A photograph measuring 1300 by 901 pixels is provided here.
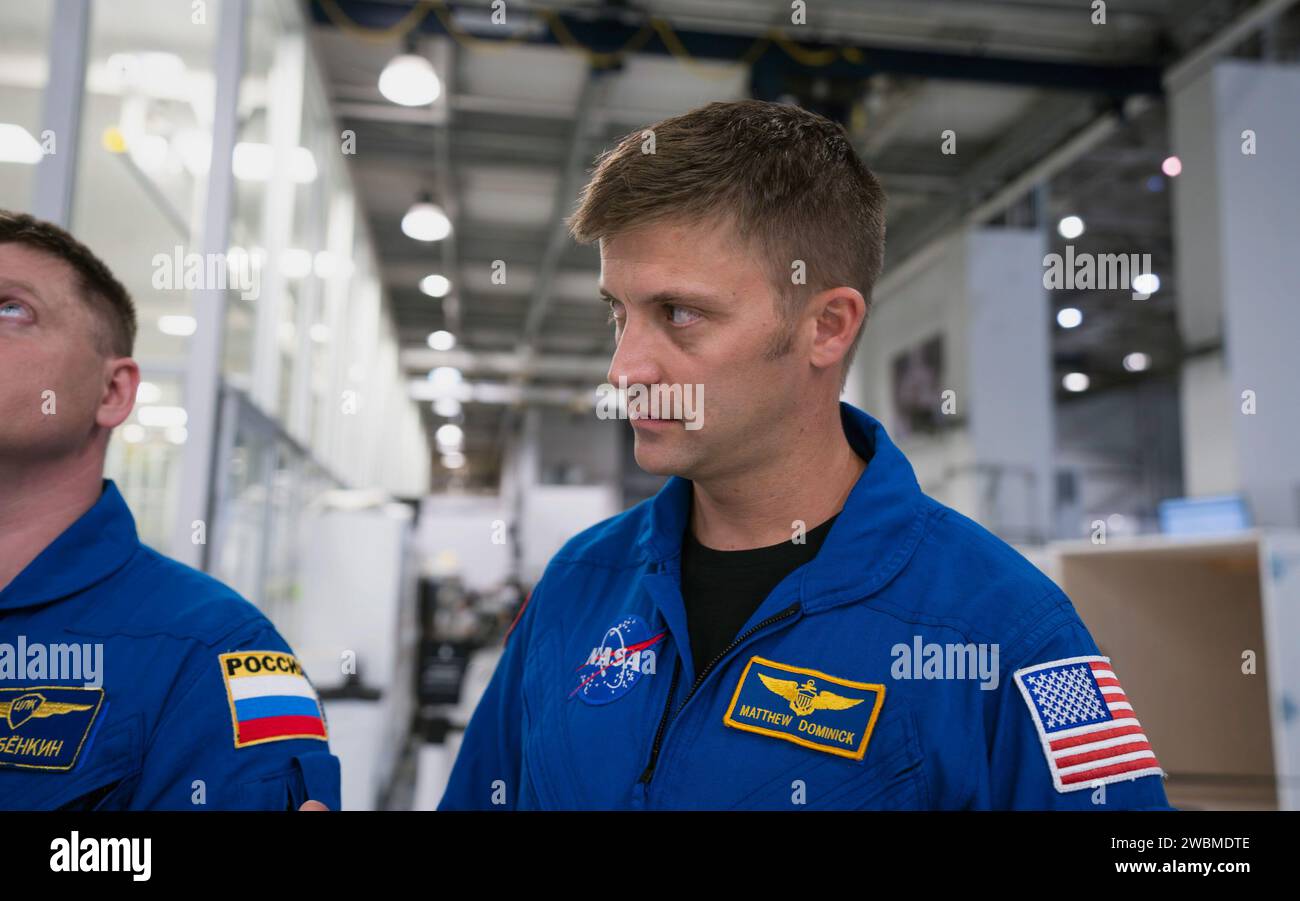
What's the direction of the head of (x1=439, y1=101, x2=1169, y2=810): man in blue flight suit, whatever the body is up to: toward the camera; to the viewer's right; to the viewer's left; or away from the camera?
to the viewer's left

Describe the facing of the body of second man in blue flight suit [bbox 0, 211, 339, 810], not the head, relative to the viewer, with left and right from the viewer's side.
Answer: facing the viewer and to the left of the viewer

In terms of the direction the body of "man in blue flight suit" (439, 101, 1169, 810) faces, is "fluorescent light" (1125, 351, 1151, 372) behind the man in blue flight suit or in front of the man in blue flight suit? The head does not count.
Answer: behind

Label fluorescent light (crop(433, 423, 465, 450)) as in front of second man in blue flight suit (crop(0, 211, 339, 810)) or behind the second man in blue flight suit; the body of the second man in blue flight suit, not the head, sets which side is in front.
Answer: behind

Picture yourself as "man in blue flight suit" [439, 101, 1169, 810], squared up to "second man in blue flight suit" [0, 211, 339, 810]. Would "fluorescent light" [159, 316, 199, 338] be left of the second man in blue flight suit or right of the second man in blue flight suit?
right

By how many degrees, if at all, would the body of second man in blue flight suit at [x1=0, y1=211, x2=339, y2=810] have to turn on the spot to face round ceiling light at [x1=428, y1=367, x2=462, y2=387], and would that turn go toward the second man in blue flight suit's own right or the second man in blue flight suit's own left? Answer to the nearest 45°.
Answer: approximately 135° to the second man in blue flight suit's own right

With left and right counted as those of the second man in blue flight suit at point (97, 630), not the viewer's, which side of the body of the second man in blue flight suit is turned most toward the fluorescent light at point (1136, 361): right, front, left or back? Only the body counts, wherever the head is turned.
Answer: back

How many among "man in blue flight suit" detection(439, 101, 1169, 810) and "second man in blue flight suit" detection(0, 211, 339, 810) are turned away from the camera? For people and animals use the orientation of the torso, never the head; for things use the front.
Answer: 0

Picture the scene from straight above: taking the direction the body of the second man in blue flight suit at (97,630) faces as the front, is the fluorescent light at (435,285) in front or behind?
behind

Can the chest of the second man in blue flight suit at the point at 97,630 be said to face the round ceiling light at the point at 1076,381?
no

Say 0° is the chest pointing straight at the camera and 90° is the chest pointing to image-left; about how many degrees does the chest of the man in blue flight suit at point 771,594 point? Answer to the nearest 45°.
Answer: approximately 45°

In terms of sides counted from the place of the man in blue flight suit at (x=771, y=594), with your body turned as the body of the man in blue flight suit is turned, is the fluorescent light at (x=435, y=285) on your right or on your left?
on your right

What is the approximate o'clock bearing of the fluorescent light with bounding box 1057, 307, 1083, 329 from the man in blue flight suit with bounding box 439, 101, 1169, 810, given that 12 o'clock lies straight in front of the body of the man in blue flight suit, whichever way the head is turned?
The fluorescent light is roughly at 5 o'clock from the man in blue flight suit.
